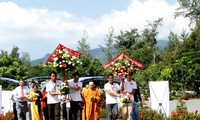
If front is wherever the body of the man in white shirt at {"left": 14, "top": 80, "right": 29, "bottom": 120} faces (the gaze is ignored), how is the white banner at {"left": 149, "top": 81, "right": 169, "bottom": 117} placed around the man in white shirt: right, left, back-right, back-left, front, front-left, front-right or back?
left

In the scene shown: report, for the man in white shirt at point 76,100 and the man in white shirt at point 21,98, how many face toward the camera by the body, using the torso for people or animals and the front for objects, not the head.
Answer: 2

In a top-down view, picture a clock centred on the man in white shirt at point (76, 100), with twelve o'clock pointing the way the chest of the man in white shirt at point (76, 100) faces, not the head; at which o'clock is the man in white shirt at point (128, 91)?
the man in white shirt at point (128, 91) is roughly at 10 o'clock from the man in white shirt at point (76, 100).

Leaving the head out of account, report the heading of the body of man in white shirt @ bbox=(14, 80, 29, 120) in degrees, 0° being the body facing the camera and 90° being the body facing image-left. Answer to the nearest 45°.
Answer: approximately 0°

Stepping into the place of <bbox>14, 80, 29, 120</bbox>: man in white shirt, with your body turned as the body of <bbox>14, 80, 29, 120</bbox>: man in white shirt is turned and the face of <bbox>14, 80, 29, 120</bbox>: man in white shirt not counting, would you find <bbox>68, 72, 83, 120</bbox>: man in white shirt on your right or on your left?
on your left

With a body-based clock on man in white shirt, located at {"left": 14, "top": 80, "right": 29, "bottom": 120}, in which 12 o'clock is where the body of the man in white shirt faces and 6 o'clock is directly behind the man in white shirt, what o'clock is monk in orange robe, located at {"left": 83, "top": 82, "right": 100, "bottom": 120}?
The monk in orange robe is roughly at 10 o'clock from the man in white shirt.

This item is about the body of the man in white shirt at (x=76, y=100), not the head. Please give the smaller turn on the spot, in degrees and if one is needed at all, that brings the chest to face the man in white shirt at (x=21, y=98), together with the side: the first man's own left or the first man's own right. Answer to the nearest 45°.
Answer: approximately 90° to the first man's own right

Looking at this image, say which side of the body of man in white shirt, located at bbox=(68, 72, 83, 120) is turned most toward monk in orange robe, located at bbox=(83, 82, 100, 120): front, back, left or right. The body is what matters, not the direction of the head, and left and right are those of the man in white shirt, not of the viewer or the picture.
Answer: left

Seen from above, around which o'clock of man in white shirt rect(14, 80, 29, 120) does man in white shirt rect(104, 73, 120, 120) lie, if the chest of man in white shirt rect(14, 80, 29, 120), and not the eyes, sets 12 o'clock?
man in white shirt rect(104, 73, 120, 120) is roughly at 10 o'clock from man in white shirt rect(14, 80, 29, 120).
